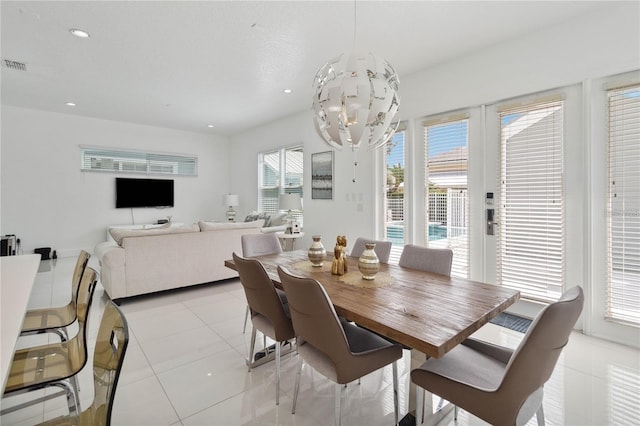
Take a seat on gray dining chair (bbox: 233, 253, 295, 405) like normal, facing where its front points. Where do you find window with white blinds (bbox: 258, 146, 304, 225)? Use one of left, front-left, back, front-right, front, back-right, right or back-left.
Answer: front-left

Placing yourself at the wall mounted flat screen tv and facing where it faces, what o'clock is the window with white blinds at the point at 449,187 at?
The window with white blinds is roughly at 11 o'clock from the wall mounted flat screen tv.

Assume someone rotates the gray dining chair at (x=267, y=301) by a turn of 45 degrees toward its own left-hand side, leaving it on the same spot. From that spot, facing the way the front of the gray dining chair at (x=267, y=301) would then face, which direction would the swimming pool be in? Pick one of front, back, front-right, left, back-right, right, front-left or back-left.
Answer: front-right

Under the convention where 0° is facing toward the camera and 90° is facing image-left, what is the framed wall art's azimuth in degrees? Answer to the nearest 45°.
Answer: approximately 45°

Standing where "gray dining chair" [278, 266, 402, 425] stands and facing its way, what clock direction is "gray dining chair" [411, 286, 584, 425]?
"gray dining chair" [411, 286, 584, 425] is roughly at 2 o'clock from "gray dining chair" [278, 266, 402, 425].

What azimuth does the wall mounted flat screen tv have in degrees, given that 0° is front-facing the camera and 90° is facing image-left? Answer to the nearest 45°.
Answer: approximately 0°

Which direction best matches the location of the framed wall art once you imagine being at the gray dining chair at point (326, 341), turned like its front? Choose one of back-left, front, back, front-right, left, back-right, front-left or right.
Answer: front-left

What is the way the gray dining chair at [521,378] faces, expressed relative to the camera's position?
facing away from the viewer and to the left of the viewer

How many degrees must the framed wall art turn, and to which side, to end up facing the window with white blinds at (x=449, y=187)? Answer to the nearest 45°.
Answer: approximately 90° to its left

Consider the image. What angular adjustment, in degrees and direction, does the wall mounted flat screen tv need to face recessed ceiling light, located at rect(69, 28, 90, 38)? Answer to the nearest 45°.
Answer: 0° — it already faces it

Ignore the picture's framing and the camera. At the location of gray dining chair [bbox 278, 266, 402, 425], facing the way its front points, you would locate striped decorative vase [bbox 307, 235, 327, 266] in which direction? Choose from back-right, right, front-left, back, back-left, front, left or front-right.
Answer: front-left

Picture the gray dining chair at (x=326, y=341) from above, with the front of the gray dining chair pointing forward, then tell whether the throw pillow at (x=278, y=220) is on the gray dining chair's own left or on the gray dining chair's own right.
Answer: on the gray dining chair's own left

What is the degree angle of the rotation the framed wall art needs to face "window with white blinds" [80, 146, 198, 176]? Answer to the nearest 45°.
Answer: approximately 45° to its right
